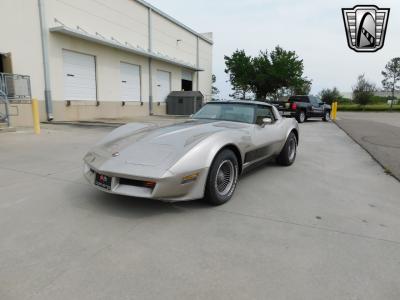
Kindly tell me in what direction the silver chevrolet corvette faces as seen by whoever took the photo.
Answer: facing the viewer and to the left of the viewer

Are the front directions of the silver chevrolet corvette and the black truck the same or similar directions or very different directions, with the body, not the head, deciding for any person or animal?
very different directions

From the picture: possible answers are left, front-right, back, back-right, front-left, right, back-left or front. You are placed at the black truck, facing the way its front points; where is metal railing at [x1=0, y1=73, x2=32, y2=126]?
back

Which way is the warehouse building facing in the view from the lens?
facing the viewer and to the right of the viewer

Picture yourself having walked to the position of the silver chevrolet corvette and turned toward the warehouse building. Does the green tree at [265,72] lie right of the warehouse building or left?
right

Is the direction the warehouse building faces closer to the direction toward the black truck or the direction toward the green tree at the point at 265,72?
the black truck

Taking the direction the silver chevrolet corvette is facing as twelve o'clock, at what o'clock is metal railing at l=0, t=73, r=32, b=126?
The metal railing is roughly at 3 o'clock from the silver chevrolet corvette.

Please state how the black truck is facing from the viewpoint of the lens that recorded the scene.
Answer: facing away from the viewer and to the right of the viewer

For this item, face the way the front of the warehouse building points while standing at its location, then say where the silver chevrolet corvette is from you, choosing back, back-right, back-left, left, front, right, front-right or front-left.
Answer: front-right

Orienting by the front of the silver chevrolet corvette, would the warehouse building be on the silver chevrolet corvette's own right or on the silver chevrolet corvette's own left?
on the silver chevrolet corvette's own right

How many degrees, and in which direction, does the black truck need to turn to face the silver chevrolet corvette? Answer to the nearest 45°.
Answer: approximately 135° to its right

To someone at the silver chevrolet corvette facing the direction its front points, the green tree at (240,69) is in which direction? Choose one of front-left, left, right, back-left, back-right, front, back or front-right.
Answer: back-right

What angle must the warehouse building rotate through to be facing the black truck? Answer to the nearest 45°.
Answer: approximately 45° to its left

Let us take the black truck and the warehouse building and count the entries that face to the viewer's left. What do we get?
0

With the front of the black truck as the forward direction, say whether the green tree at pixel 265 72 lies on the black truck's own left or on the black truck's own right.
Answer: on the black truck's own left
